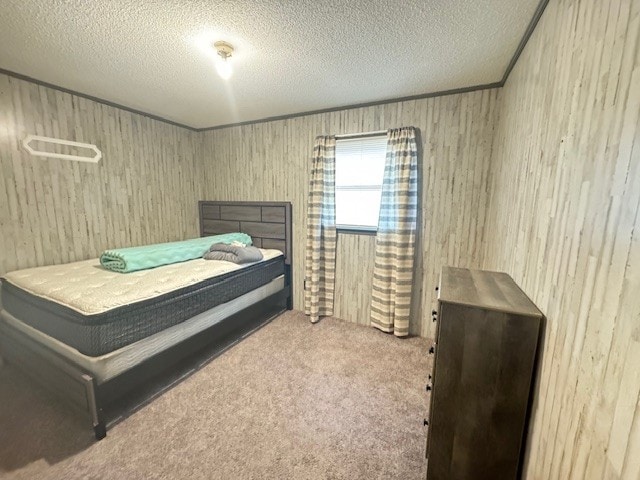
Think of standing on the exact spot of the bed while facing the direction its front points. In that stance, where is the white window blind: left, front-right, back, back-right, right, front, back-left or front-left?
back-left

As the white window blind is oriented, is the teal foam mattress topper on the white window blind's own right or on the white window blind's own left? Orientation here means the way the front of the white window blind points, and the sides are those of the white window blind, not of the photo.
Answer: on the white window blind's own right

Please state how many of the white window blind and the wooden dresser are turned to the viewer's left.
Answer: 1

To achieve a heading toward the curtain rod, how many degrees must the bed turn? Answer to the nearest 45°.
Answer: approximately 135° to its left

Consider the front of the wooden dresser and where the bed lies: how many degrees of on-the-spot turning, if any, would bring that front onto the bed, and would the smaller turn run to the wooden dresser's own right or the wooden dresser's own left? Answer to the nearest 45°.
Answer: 0° — it already faces it

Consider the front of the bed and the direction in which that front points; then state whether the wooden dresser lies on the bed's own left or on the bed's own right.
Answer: on the bed's own left

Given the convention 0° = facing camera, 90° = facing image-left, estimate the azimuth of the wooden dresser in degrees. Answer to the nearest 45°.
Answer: approximately 90°

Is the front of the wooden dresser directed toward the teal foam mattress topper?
yes

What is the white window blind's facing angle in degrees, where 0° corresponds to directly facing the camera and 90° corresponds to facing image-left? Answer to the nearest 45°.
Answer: approximately 0°
